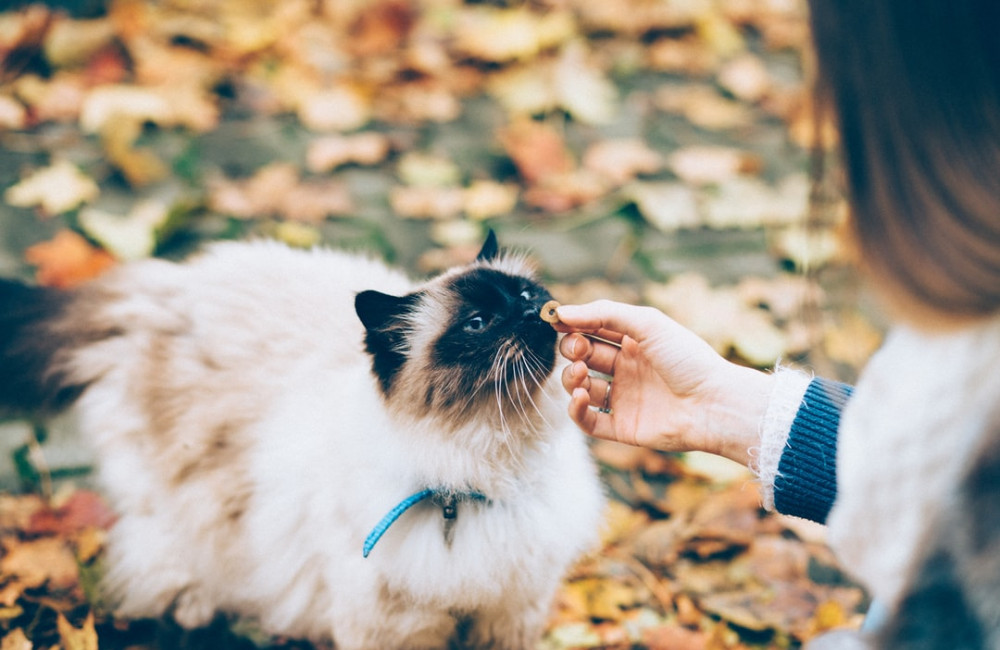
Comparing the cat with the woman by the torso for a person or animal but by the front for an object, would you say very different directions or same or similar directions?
very different directions

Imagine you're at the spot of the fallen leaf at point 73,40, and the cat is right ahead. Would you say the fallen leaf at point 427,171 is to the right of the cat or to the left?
left

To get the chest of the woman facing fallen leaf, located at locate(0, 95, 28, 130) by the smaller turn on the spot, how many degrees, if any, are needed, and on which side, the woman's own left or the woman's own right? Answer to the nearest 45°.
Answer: approximately 45° to the woman's own left

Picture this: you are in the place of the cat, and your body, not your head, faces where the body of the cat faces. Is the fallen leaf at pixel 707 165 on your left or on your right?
on your left

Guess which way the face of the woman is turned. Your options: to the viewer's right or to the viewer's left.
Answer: to the viewer's left

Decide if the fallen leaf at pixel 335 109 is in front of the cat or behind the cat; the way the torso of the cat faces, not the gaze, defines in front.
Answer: behind

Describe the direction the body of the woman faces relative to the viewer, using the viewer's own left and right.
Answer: facing away from the viewer and to the left of the viewer

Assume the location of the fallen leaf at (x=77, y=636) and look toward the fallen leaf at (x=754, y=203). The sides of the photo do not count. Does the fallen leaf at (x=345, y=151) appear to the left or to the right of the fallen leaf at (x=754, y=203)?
left

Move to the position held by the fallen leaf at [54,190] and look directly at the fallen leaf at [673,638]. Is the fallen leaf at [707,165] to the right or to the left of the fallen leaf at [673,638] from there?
left

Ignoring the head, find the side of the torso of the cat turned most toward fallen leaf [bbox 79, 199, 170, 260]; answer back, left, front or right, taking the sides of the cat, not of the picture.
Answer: back

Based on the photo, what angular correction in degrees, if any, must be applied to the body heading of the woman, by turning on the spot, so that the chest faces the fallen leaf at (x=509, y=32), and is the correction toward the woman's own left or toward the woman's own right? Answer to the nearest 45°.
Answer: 0° — they already face it

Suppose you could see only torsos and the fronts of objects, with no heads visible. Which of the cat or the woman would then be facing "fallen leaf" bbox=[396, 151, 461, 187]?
the woman

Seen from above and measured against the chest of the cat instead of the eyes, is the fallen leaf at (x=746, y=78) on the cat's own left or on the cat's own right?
on the cat's own left

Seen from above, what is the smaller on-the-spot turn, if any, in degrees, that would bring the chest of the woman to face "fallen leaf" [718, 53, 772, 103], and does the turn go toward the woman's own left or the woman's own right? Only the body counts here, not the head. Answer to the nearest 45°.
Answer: approximately 45° to the woman's own right
